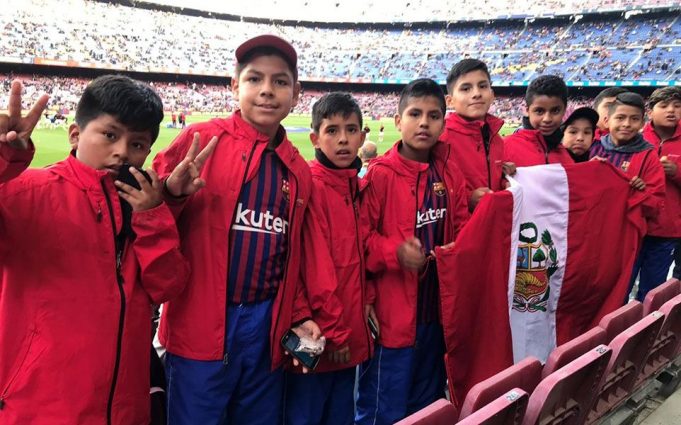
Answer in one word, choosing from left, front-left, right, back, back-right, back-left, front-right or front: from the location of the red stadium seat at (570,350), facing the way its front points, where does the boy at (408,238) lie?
front-left

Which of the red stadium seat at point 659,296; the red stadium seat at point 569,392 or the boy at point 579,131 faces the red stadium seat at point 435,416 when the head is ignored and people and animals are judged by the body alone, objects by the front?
the boy

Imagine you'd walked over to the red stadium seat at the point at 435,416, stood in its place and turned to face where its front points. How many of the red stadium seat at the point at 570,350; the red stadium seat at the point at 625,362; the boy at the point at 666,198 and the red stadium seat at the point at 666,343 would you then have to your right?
4

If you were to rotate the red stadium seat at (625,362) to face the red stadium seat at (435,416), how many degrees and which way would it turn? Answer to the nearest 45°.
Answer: approximately 90° to its left

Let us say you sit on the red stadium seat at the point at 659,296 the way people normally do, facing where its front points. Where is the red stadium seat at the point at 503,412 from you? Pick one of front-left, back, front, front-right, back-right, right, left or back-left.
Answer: back-left

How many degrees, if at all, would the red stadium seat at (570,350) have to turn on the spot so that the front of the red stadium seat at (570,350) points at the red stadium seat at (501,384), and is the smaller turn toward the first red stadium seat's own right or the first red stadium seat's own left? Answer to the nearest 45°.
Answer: approximately 90° to the first red stadium seat's own left

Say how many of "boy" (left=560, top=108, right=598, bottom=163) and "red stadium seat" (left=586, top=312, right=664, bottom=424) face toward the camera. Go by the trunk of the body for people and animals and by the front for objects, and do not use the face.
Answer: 1

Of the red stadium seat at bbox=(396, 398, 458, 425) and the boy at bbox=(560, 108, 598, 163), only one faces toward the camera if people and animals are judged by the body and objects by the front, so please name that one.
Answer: the boy

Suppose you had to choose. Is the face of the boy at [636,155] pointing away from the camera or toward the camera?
toward the camera

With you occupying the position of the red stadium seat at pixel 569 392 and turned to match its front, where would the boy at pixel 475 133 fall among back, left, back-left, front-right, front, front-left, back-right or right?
front

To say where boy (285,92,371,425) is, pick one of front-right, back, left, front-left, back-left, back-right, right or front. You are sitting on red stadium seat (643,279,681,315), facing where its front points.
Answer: left

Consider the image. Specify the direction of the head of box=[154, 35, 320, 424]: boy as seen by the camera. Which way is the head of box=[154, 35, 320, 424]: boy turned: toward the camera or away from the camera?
toward the camera

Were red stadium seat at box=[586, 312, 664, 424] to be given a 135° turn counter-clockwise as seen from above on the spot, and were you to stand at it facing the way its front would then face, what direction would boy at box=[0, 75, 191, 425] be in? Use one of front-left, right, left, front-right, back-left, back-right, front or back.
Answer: front-right

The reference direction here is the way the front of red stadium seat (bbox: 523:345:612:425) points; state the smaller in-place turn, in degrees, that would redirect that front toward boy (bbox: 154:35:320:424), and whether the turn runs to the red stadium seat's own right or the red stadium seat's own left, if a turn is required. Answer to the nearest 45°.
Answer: approximately 90° to the red stadium seat's own left

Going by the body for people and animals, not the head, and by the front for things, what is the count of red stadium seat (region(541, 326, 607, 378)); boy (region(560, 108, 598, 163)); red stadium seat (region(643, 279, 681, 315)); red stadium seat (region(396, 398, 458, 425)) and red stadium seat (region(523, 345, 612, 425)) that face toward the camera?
1

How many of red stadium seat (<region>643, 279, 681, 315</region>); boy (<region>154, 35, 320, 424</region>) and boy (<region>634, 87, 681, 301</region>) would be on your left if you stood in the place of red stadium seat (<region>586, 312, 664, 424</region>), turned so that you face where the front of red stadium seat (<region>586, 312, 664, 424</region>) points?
1

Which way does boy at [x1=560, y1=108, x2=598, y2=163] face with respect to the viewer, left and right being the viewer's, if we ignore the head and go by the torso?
facing the viewer

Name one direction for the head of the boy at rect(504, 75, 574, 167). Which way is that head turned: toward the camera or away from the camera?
toward the camera

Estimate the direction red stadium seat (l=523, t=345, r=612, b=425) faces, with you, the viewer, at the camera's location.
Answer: facing away from the viewer and to the left of the viewer

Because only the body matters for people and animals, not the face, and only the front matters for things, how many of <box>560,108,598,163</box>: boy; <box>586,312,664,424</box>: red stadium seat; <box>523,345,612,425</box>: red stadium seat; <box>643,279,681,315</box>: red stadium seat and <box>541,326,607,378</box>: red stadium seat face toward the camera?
1

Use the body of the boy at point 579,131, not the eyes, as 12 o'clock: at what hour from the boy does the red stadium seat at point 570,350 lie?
The red stadium seat is roughly at 12 o'clock from the boy.

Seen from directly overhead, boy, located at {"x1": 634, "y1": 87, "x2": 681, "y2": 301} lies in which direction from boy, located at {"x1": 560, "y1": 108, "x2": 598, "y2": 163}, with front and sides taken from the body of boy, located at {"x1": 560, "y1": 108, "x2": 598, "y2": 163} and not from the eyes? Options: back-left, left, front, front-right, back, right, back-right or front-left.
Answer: back-left
